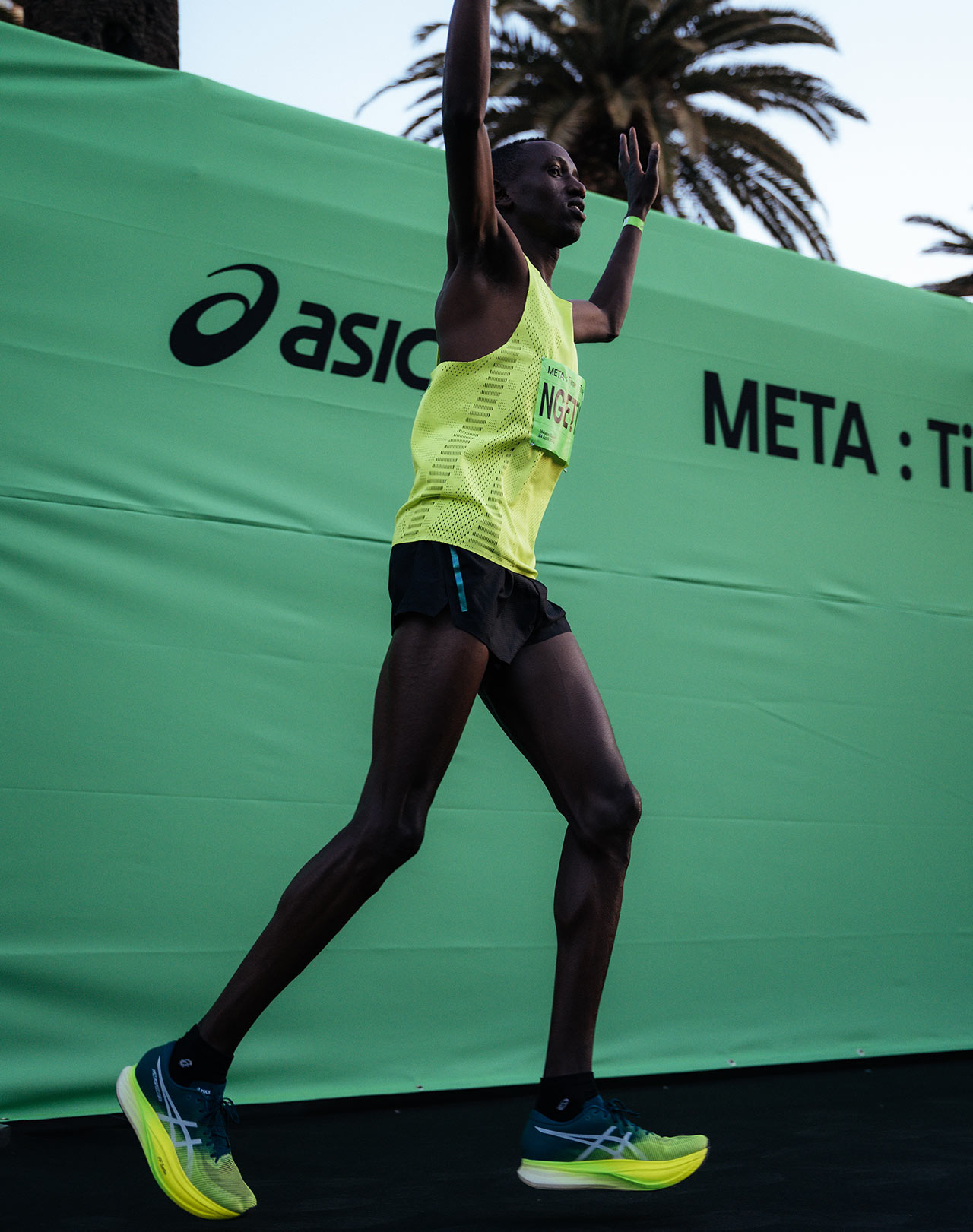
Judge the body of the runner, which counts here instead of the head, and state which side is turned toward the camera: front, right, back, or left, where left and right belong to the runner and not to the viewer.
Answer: right

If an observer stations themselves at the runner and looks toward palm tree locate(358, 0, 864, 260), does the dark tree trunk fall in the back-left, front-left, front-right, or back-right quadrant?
front-left

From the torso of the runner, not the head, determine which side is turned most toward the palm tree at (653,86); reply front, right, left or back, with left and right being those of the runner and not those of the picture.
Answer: left

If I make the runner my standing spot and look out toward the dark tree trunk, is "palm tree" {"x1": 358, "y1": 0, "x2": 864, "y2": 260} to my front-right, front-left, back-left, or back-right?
front-right

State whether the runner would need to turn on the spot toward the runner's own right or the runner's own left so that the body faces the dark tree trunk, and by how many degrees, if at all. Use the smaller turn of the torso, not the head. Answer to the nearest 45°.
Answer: approximately 135° to the runner's own left

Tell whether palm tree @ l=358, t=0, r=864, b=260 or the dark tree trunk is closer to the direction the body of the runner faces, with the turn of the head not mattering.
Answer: the palm tree
